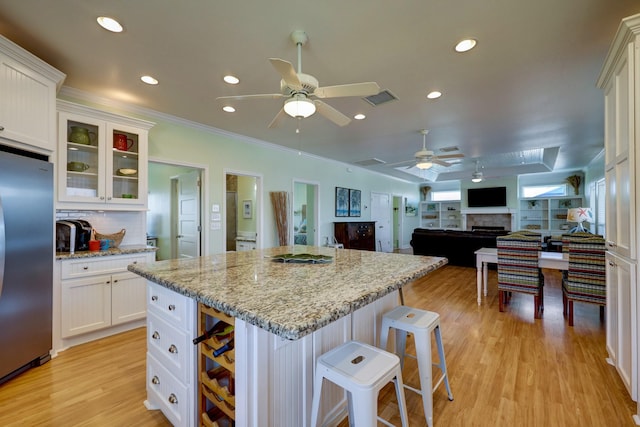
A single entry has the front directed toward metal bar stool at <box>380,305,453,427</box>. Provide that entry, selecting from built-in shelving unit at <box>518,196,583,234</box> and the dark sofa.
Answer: the built-in shelving unit

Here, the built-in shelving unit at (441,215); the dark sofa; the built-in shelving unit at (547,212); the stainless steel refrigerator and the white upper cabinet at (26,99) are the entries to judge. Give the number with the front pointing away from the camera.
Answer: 1

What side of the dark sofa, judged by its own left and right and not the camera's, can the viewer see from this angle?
back

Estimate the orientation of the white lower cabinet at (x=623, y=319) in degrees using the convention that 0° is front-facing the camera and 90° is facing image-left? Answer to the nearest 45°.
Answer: approximately 90°

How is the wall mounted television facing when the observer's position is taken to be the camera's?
facing the viewer

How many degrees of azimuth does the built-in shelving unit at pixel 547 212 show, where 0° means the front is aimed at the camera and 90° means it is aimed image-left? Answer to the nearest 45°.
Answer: approximately 0°

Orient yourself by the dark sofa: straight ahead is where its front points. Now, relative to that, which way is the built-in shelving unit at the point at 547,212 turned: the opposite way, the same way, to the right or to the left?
the opposite way

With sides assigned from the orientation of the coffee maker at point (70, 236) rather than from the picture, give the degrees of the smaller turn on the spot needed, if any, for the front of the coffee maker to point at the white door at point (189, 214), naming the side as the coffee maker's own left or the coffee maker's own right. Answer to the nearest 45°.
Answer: approximately 90° to the coffee maker's own left

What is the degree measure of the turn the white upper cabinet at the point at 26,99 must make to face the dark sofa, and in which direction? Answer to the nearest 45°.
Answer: approximately 45° to its left

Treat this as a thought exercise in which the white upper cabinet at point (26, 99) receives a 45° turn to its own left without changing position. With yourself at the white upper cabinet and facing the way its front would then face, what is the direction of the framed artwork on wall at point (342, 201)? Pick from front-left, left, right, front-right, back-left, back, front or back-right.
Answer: front

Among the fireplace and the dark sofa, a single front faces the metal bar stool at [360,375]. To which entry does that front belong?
the fireplace

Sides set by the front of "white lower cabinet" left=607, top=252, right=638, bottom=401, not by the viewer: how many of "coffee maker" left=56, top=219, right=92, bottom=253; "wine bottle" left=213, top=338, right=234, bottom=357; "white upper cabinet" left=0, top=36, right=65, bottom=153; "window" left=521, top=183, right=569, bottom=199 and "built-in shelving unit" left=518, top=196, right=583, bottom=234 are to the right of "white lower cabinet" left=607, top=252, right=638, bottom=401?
2

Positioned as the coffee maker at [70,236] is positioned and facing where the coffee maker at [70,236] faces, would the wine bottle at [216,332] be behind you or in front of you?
in front

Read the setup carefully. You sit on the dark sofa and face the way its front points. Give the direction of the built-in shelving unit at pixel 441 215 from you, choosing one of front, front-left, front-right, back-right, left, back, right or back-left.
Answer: front

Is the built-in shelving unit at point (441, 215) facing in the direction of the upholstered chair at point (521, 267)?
yes

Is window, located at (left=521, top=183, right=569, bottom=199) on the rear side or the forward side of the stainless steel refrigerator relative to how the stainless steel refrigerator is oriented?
on the forward side
